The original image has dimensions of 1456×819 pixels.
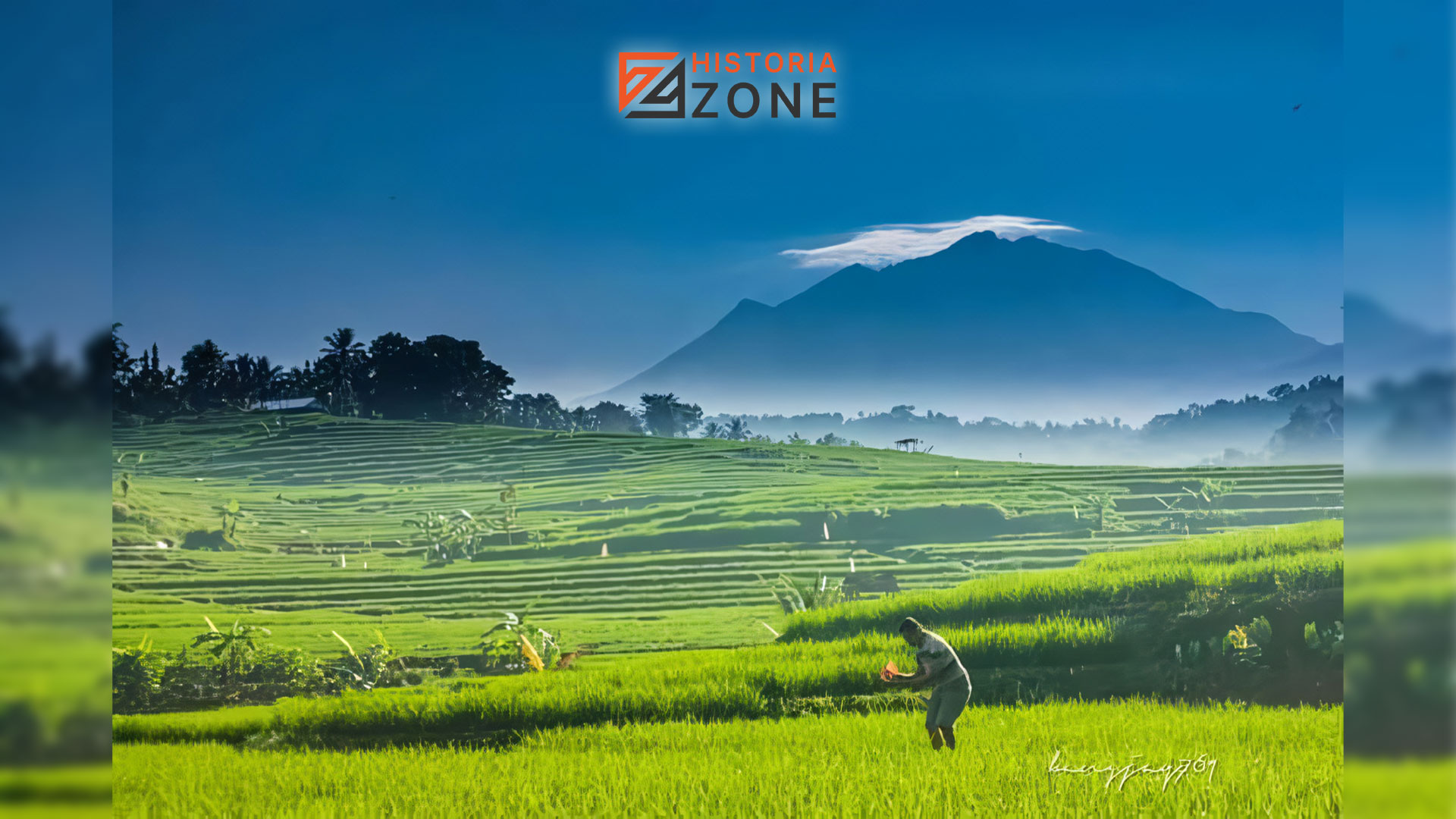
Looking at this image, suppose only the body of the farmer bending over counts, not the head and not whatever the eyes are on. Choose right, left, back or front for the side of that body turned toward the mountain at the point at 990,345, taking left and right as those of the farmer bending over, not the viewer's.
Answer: right

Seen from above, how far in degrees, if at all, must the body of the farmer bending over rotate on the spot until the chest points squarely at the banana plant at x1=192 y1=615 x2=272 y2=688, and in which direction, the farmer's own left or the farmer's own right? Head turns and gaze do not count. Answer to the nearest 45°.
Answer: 0° — they already face it

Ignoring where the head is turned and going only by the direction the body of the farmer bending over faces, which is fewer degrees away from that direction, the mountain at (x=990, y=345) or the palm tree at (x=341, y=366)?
the palm tree

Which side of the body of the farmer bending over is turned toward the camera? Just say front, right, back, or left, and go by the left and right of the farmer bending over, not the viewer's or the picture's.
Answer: left
